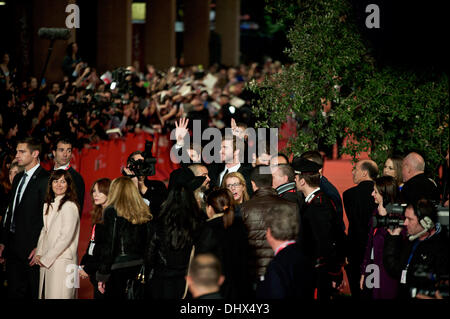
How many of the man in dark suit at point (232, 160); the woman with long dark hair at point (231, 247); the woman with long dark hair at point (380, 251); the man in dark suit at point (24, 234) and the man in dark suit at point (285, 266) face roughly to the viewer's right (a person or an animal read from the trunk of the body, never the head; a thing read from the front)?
0

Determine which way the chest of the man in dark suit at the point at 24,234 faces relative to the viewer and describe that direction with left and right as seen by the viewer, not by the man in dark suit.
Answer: facing the viewer and to the left of the viewer

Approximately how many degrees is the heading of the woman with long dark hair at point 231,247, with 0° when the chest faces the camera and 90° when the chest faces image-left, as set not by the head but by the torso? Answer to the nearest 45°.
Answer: approximately 135°

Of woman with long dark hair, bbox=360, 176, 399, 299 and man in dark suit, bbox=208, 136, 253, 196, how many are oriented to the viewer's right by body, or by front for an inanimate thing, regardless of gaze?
0

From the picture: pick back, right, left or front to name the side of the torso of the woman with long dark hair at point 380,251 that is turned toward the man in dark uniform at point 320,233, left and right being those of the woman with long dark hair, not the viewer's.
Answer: front

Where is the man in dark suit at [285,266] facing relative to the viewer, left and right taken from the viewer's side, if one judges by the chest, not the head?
facing away from the viewer and to the left of the viewer

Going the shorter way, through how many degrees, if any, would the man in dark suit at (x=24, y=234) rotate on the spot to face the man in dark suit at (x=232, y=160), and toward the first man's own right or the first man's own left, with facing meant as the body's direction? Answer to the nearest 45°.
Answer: approximately 135° to the first man's own left

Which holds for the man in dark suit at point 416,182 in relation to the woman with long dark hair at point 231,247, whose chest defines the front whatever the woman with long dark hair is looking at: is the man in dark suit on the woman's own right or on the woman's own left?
on the woman's own right

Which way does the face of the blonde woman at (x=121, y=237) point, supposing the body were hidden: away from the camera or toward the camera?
away from the camera

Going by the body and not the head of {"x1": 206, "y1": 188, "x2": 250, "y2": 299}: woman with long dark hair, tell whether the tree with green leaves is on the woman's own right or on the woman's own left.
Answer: on the woman's own right

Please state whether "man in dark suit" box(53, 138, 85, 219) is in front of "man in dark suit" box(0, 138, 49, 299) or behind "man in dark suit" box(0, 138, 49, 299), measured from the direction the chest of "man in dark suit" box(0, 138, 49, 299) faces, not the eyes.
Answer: behind

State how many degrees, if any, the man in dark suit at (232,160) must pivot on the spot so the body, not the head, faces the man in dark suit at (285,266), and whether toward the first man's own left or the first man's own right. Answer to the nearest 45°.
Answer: approximately 45° to the first man's own left

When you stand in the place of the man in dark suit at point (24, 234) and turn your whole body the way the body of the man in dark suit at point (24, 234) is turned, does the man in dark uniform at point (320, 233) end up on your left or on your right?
on your left

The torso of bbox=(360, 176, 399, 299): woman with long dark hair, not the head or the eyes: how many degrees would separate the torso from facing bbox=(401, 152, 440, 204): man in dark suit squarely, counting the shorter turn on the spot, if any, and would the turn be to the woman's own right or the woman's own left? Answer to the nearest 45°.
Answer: approximately 90° to the woman's own right

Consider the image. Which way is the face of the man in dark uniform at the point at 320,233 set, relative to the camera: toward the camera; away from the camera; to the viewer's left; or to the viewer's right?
to the viewer's left

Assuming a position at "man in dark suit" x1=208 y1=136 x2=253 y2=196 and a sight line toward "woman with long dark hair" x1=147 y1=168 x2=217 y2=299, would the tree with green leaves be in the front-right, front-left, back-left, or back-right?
back-left
